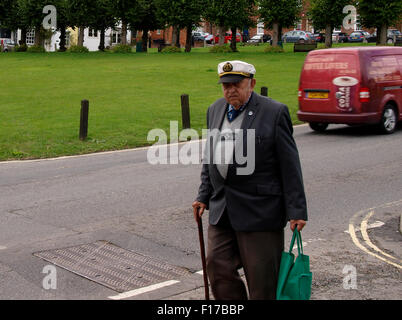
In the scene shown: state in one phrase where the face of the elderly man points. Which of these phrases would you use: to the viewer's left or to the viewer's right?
to the viewer's left

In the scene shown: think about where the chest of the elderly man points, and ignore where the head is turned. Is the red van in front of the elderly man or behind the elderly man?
behind

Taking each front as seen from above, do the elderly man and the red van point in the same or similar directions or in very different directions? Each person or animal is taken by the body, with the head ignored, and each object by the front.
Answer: very different directions

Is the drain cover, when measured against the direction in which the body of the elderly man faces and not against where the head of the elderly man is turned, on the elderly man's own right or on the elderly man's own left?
on the elderly man's own right
